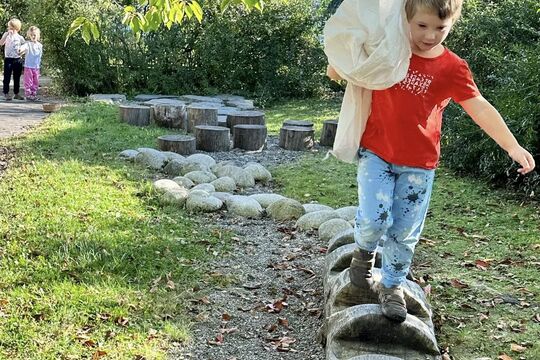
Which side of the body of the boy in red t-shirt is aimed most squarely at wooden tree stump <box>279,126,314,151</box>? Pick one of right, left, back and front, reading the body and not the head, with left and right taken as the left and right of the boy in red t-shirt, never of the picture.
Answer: back

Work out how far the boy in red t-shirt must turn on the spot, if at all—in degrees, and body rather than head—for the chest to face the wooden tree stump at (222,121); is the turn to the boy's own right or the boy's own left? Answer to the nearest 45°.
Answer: approximately 135° to the boy's own right

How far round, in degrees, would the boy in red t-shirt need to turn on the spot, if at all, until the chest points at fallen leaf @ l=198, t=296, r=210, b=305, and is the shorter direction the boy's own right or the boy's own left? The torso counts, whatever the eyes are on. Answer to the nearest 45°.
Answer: approximately 135° to the boy's own right

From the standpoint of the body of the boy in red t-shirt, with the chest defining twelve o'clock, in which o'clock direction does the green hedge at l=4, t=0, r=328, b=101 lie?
The green hedge is roughly at 5 o'clock from the boy in red t-shirt.

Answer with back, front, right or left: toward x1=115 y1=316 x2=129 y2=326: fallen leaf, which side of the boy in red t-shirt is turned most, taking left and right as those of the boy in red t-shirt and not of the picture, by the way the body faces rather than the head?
right
